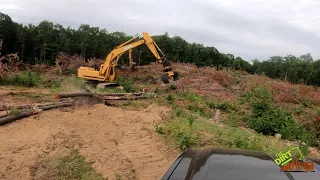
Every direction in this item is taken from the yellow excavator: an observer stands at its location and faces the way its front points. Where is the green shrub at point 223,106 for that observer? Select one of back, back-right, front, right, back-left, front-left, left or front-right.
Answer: front-right

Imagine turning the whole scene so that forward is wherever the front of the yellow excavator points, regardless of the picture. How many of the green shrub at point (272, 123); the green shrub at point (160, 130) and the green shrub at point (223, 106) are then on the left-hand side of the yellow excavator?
0

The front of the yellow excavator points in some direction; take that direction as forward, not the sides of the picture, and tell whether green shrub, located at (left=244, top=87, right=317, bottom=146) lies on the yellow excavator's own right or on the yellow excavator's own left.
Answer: on the yellow excavator's own right

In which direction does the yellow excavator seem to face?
to the viewer's right

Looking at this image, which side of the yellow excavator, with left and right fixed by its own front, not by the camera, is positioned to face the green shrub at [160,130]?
right

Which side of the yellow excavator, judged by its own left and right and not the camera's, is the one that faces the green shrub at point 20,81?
back

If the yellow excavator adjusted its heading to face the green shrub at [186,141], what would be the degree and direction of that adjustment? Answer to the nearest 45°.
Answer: approximately 90° to its right

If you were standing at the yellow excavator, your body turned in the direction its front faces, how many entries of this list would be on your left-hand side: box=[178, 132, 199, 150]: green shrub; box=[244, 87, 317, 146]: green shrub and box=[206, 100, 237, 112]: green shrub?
0
